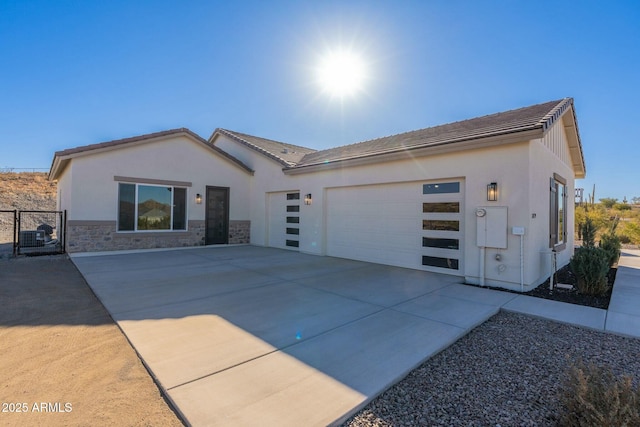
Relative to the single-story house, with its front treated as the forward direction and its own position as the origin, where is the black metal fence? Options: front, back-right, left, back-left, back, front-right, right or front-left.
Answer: right

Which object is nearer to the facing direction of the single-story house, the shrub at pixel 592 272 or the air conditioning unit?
the shrub

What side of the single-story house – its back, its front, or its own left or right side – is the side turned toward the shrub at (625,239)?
left

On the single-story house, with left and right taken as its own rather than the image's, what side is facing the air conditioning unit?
right

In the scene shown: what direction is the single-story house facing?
toward the camera

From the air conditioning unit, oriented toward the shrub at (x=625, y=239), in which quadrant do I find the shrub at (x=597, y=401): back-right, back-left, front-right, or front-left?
front-right

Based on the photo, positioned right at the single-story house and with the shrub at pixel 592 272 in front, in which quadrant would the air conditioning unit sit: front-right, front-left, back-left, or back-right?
back-right

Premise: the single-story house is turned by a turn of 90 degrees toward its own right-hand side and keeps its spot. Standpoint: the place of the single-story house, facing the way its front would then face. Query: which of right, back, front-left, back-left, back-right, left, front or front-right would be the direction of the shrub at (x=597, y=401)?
left

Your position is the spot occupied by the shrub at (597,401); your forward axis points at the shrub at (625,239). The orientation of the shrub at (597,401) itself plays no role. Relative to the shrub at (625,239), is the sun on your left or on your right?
left
